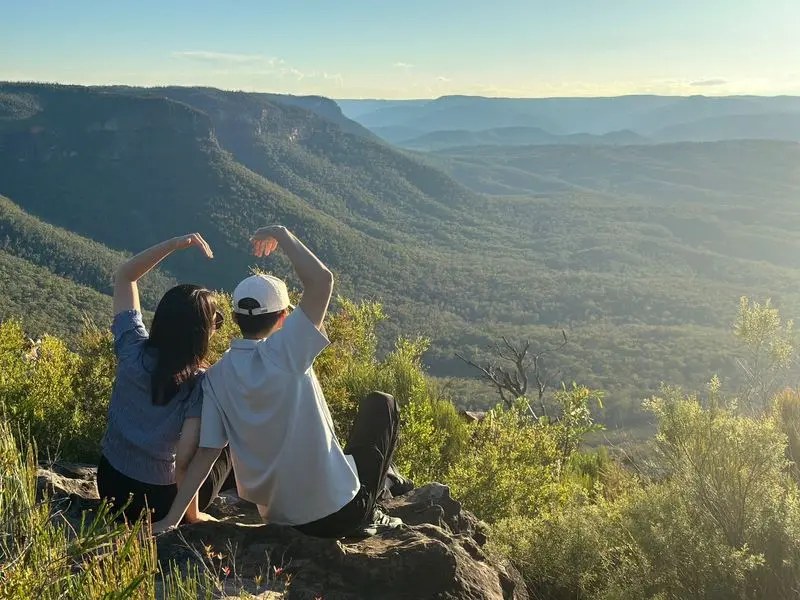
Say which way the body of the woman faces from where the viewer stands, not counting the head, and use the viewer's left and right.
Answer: facing away from the viewer and to the right of the viewer

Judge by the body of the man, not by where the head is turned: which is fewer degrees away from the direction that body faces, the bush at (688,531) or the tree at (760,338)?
the tree

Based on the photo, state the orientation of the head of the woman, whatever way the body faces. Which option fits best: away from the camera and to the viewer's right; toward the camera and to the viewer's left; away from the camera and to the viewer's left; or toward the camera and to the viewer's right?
away from the camera and to the viewer's right

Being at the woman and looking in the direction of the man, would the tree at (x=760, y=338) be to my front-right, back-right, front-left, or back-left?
front-left

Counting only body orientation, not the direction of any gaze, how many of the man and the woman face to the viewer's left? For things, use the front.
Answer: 0

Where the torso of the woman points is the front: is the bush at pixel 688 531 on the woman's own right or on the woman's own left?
on the woman's own right

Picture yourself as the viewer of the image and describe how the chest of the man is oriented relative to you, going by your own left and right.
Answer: facing away from the viewer and to the right of the viewer

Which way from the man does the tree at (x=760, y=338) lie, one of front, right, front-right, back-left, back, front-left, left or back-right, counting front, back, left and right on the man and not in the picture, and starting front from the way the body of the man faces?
front

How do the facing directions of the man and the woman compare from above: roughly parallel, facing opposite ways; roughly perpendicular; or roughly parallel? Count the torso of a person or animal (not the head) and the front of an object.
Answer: roughly parallel
